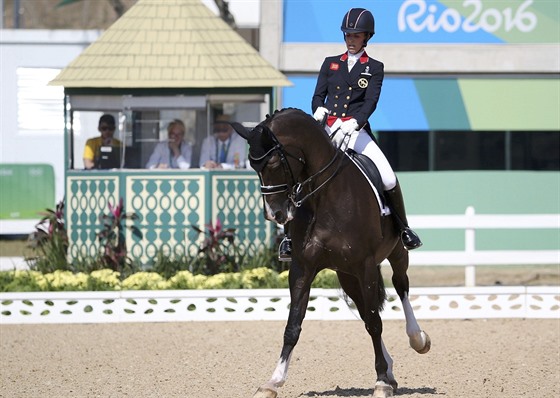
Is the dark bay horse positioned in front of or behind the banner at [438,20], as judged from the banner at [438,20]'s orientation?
in front

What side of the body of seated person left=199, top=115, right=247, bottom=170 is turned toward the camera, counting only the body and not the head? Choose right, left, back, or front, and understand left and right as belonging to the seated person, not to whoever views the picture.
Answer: front

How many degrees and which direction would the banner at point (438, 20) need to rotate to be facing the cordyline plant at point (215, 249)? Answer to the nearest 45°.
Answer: approximately 45° to its right

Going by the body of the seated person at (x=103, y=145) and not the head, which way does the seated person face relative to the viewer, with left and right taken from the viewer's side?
facing the viewer

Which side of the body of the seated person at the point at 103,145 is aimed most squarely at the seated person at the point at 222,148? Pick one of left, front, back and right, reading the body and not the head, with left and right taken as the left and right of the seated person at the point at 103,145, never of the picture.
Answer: left

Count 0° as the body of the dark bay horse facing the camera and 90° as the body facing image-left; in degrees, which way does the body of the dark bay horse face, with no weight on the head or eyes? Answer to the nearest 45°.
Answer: approximately 45°

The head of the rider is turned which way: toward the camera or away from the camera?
toward the camera

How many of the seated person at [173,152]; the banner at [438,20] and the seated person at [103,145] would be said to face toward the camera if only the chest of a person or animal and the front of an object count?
3

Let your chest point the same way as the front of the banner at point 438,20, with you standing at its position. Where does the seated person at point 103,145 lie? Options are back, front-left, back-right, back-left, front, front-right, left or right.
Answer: front-right

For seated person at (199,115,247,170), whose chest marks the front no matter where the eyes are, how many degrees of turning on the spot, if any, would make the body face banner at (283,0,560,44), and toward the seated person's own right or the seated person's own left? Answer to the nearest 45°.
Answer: approximately 135° to the seated person's own left

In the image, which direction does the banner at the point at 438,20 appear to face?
toward the camera

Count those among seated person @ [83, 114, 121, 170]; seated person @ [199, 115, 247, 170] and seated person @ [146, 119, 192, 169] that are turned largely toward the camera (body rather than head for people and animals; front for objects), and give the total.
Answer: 3

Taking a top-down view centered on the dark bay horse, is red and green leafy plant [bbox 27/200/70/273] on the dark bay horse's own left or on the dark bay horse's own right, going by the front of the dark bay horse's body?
on the dark bay horse's own right
